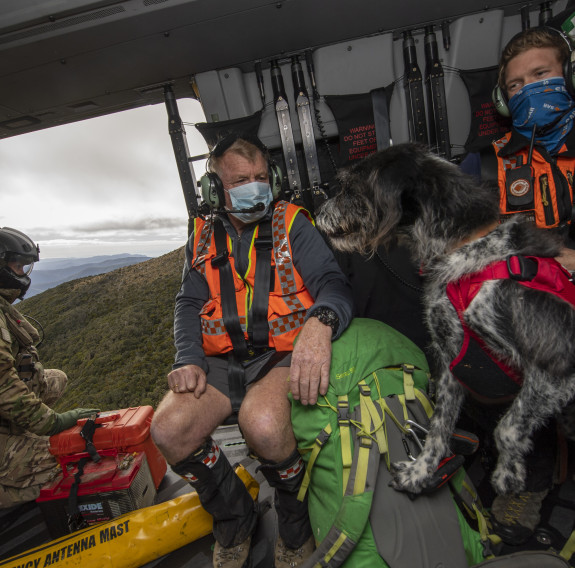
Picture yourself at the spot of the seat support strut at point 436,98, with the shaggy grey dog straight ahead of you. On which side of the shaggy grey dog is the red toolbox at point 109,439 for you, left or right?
right

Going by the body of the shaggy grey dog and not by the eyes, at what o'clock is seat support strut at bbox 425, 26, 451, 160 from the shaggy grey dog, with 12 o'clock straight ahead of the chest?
The seat support strut is roughly at 3 o'clock from the shaggy grey dog.

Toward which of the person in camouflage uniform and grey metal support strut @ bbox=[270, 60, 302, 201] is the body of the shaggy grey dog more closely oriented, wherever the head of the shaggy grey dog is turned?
the person in camouflage uniform

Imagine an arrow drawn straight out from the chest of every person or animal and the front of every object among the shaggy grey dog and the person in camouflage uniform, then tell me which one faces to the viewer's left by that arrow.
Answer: the shaggy grey dog

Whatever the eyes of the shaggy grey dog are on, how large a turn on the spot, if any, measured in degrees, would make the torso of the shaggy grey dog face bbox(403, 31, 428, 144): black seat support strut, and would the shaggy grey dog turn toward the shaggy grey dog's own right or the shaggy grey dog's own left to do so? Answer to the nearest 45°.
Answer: approximately 90° to the shaggy grey dog's own right

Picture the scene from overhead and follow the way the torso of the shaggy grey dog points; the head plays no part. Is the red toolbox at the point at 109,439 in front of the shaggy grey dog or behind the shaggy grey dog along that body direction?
in front

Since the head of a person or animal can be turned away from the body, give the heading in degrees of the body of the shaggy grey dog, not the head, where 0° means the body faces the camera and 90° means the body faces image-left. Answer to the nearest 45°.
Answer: approximately 90°

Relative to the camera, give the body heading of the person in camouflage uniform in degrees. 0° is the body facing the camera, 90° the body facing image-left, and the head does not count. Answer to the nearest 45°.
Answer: approximately 270°

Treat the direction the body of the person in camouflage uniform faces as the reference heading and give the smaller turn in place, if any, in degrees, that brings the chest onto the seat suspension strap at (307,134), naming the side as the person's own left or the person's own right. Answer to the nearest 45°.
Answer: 0° — they already face it

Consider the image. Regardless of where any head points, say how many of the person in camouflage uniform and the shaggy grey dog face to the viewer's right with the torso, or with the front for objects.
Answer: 1
